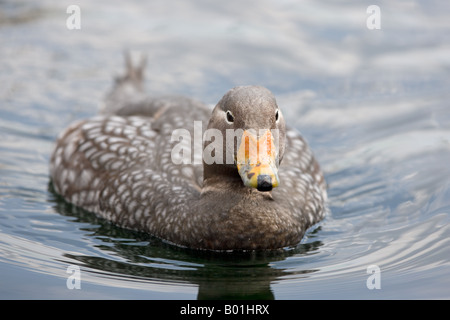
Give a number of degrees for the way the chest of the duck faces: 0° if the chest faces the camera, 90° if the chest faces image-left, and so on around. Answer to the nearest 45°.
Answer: approximately 315°
